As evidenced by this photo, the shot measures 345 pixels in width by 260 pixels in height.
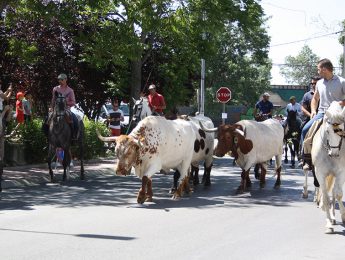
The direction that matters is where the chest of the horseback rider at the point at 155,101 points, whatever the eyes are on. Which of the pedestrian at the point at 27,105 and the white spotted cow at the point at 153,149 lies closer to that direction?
the white spotted cow

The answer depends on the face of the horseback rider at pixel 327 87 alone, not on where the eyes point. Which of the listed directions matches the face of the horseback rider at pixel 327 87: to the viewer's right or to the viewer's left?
to the viewer's left

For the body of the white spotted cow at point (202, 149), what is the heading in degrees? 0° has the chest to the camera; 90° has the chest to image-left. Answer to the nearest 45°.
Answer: approximately 45°

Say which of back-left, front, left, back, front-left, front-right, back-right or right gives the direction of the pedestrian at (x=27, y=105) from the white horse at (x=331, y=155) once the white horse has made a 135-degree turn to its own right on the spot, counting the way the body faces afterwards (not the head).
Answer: front

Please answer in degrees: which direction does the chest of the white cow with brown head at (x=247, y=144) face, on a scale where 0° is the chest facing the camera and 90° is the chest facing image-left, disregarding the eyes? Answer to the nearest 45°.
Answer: approximately 45°

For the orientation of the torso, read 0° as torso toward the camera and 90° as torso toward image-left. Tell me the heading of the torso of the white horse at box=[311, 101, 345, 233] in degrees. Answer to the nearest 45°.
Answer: approximately 0°

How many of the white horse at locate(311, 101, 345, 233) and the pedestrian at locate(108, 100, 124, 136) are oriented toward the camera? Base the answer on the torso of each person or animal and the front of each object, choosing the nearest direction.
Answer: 2

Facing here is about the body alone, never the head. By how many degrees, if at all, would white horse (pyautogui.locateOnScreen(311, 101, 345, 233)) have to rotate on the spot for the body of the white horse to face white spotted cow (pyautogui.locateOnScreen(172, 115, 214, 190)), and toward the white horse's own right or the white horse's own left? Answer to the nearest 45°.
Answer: approximately 135° to the white horse's own right
